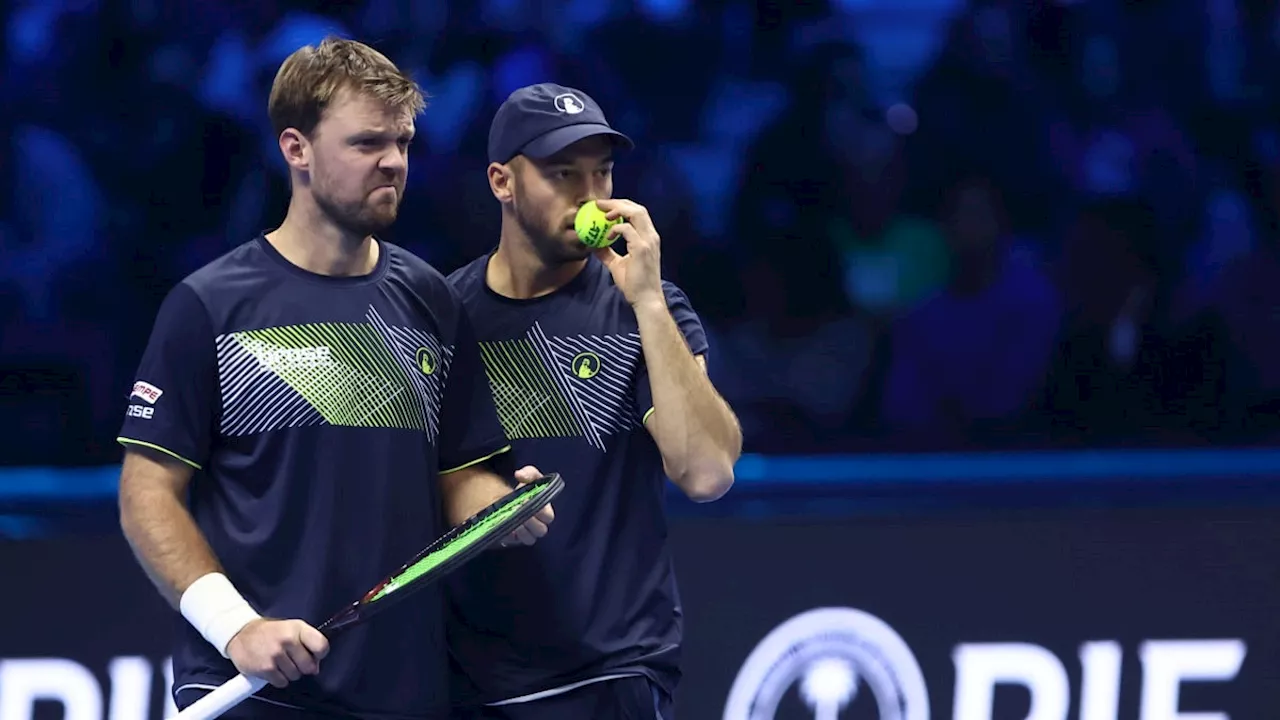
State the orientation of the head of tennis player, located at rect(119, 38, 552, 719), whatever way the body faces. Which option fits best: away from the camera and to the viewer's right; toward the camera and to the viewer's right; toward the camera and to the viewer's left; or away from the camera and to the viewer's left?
toward the camera and to the viewer's right

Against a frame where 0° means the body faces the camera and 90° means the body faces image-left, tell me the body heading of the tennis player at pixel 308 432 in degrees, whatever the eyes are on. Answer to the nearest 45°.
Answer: approximately 315°

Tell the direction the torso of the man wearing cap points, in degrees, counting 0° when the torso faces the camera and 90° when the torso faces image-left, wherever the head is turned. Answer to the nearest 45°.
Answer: approximately 0°

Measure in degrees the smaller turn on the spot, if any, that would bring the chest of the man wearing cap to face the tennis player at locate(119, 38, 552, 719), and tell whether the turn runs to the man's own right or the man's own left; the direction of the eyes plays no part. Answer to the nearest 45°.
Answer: approximately 45° to the man's own right
